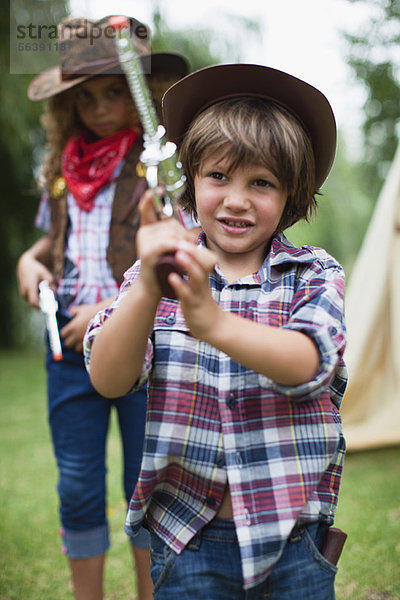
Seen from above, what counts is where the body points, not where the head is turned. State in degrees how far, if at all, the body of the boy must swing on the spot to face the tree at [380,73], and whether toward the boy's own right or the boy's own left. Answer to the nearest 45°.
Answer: approximately 180°

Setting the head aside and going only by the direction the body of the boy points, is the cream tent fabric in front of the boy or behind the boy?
behind

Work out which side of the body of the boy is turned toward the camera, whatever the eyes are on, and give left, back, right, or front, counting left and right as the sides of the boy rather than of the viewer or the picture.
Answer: front
